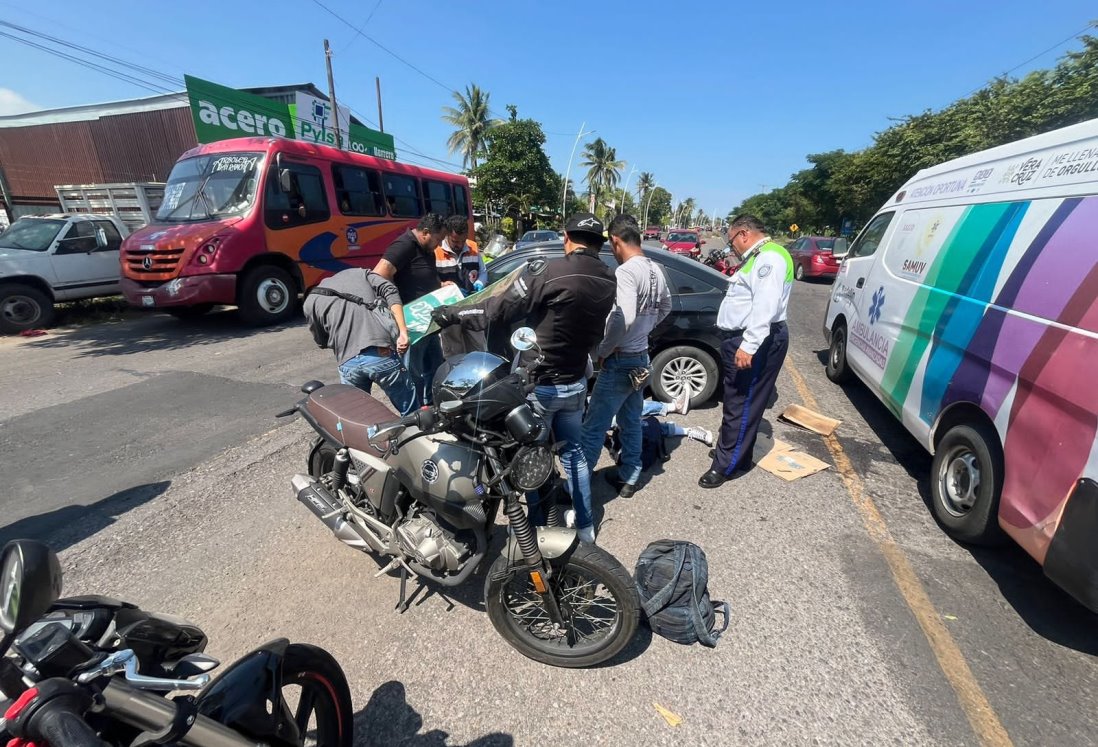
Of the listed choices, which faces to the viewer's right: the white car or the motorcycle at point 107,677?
the motorcycle

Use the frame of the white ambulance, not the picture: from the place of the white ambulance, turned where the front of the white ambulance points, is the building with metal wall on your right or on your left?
on your left

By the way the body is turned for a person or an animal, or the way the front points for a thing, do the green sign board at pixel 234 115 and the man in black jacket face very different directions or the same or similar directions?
very different directions

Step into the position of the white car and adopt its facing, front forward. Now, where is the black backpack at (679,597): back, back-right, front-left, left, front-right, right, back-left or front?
front-left

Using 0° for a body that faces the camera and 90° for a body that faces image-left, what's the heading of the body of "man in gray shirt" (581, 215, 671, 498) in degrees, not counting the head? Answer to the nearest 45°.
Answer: approximately 135°

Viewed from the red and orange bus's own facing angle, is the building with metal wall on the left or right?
on its right

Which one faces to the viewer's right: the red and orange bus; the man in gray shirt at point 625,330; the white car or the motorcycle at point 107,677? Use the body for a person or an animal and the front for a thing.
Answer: the motorcycle

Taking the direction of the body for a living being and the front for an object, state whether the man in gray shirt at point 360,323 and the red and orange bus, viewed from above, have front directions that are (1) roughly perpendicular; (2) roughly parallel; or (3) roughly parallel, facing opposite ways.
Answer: roughly perpendicular

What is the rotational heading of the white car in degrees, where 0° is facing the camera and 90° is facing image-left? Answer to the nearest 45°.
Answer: approximately 45°

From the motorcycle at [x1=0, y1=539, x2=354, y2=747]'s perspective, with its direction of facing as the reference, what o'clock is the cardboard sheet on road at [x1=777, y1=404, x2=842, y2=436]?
The cardboard sheet on road is roughly at 12 o'clock from the motorcycle.

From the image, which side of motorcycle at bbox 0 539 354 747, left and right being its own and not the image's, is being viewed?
right
